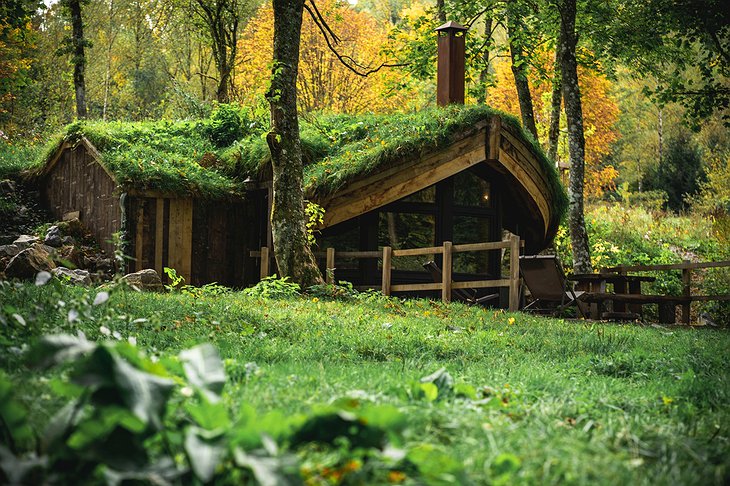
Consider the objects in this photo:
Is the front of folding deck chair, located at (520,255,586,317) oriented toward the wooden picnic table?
yes

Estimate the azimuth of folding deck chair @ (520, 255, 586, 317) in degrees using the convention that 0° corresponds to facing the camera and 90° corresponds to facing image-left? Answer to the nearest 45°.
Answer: approximately 225°

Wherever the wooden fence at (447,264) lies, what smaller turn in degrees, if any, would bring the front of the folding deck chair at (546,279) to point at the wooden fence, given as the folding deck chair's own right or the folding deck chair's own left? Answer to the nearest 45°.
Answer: approximately 180°

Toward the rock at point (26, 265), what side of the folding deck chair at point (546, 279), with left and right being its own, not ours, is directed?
back

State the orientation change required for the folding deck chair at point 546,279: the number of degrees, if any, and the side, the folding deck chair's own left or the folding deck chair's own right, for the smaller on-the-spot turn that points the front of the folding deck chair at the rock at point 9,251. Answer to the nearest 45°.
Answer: approximately 180°

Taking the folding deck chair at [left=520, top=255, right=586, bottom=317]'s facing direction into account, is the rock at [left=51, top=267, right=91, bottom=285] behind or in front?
behind

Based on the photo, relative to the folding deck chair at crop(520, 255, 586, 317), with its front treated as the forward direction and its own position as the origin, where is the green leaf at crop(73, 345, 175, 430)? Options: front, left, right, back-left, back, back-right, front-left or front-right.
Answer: back-right

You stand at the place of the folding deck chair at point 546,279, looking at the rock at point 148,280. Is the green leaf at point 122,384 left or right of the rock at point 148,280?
left

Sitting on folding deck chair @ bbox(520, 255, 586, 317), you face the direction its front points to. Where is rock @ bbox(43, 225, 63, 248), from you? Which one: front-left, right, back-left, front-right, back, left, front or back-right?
back-left
